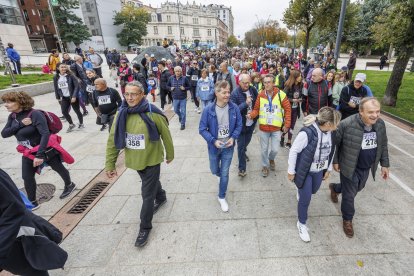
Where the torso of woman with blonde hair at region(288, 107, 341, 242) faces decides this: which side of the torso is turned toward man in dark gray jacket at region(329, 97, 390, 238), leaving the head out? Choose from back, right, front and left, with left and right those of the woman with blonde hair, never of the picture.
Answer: left

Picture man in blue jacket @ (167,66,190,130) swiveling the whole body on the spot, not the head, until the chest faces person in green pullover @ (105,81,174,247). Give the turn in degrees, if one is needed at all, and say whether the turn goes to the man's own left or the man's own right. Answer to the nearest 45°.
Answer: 0° — they already face them

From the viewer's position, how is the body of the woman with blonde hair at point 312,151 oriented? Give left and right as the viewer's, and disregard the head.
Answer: facing the viewer and to the right of the viewer

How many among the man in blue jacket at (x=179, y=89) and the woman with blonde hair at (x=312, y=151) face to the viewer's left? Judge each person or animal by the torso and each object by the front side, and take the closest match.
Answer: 0

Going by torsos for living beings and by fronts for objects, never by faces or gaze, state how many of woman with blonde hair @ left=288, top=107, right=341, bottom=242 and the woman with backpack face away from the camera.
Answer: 0

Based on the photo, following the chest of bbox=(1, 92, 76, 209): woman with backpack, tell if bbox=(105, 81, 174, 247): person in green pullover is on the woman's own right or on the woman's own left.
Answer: on the woman's own left

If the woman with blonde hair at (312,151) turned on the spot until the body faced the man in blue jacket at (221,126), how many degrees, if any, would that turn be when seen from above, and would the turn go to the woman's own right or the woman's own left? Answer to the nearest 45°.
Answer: approximately 135° to the woman's own right

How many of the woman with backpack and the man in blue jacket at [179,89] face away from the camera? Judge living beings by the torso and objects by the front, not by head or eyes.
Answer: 0

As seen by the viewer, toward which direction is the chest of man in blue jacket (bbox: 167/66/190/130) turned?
toward the camera

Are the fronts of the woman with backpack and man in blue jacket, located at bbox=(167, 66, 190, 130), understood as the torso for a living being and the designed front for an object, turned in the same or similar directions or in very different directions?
same or similar directions

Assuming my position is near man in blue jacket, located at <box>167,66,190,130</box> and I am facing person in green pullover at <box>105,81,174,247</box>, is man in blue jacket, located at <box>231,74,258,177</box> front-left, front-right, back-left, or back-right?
front-left

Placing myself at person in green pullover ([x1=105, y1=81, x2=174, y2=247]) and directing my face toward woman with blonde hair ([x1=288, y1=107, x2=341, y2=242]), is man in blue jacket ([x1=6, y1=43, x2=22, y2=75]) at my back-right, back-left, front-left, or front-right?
back-left

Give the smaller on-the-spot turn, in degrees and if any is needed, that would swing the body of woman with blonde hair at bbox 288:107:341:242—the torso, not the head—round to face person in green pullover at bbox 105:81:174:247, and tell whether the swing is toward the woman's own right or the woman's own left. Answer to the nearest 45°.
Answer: approximately 135° to the woman's own right

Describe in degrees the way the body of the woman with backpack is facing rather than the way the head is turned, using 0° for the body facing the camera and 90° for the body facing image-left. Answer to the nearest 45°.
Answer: approximately 45°

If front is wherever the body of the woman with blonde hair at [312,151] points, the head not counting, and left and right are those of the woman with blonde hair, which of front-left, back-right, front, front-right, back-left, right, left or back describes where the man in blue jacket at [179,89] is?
back

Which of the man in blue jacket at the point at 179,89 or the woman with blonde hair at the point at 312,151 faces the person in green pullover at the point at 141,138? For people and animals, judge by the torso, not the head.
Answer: the man in blue jacket

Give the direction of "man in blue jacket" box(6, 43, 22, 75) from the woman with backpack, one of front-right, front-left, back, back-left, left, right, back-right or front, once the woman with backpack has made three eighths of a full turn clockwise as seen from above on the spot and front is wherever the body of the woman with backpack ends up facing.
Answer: front

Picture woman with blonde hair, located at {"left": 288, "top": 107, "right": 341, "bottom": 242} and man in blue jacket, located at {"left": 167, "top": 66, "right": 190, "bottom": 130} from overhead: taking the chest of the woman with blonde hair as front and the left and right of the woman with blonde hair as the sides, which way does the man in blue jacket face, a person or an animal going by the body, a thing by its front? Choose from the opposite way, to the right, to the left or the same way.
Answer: the same way
